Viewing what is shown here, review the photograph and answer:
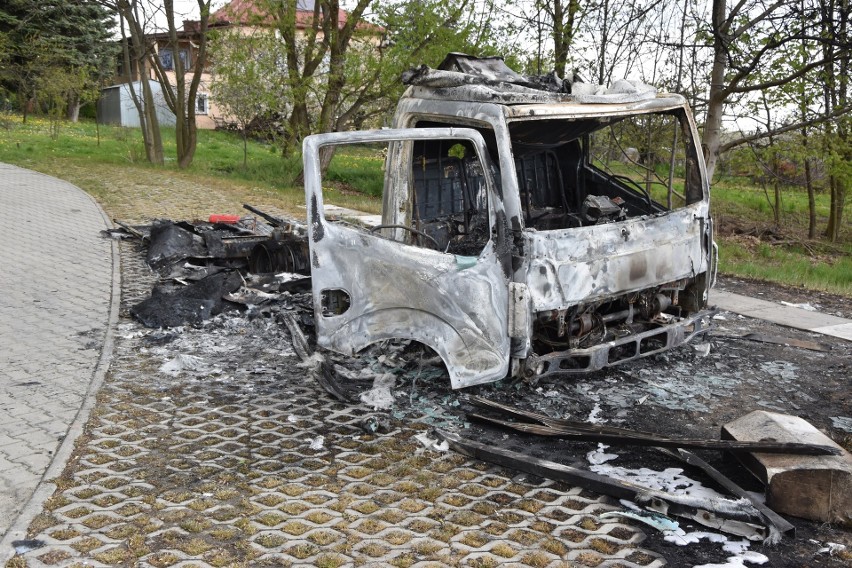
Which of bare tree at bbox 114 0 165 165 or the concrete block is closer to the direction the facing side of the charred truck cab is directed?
the concrete block

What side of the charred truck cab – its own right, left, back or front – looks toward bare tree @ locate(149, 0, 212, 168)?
back

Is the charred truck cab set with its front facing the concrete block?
yes

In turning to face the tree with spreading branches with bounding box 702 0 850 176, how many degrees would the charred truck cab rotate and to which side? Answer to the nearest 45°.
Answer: approximately 90° to its left

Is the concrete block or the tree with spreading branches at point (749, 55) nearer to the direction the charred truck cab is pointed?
the concrete block

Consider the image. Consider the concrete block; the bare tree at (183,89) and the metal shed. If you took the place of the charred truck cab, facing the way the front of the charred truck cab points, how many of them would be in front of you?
1

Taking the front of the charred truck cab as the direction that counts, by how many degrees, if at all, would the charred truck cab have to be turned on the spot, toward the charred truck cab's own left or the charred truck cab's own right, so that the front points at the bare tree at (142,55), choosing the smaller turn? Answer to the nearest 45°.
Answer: approximately 180°

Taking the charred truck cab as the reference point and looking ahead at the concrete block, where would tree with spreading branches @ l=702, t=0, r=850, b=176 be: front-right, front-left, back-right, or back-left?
back-left

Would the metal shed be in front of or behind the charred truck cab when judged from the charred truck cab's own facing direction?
behind

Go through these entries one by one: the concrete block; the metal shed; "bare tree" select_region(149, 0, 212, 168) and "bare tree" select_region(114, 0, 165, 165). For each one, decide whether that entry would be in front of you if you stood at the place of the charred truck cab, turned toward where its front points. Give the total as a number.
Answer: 1
